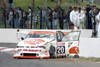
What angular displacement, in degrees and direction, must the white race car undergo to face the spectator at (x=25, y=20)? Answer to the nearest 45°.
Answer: approximately 135° to its right

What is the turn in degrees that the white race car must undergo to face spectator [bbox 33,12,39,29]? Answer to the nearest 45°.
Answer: approximately 135° to its right

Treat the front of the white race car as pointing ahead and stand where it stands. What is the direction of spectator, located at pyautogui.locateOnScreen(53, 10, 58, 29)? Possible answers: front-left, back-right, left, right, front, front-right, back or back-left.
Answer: back-right

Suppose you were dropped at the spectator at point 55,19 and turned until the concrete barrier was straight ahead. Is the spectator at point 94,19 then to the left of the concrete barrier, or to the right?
left

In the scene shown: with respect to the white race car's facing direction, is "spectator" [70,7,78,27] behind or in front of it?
behind

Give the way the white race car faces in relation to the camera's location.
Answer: facing the viewer and to the left of the viewer
